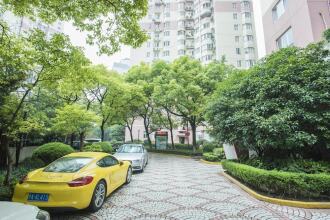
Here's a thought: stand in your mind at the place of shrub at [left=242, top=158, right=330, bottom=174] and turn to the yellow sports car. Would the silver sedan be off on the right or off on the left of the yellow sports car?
right

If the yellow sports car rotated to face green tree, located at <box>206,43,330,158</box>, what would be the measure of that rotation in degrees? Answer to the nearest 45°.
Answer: approximately 45° to its right

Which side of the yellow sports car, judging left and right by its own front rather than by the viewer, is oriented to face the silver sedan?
front

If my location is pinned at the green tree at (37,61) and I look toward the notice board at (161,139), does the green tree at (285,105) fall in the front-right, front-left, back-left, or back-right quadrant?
front-right

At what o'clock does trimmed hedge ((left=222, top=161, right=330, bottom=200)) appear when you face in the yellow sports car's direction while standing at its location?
The trimmed hedge is roughly at 2 o'clock from the yellow sports car.

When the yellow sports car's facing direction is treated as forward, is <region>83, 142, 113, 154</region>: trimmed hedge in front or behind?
in front

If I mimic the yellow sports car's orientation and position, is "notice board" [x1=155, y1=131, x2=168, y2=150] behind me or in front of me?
in front
